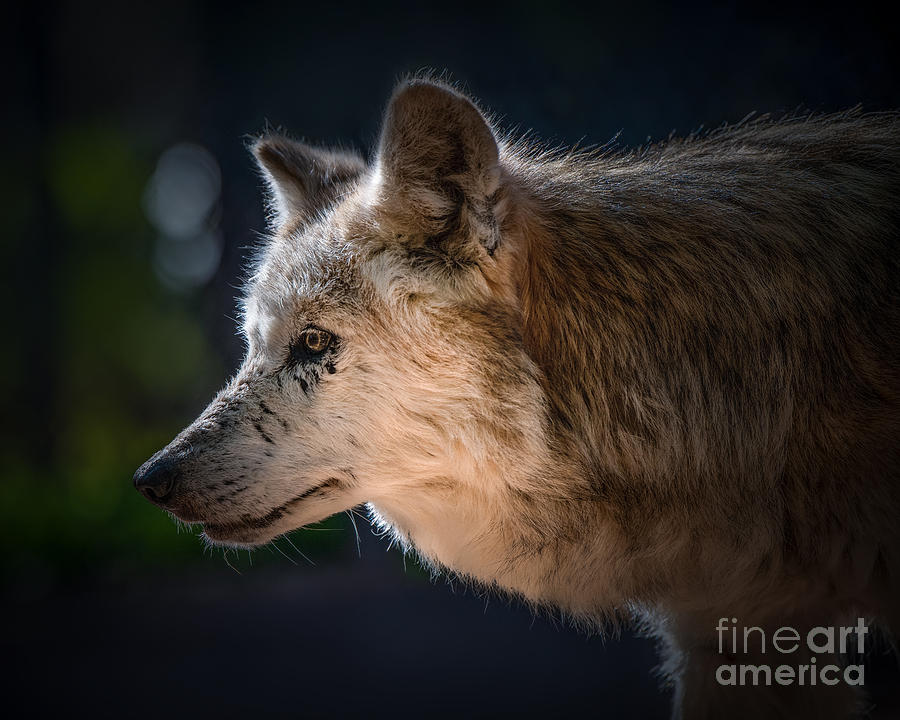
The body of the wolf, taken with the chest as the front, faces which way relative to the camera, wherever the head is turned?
to the viewer's left
